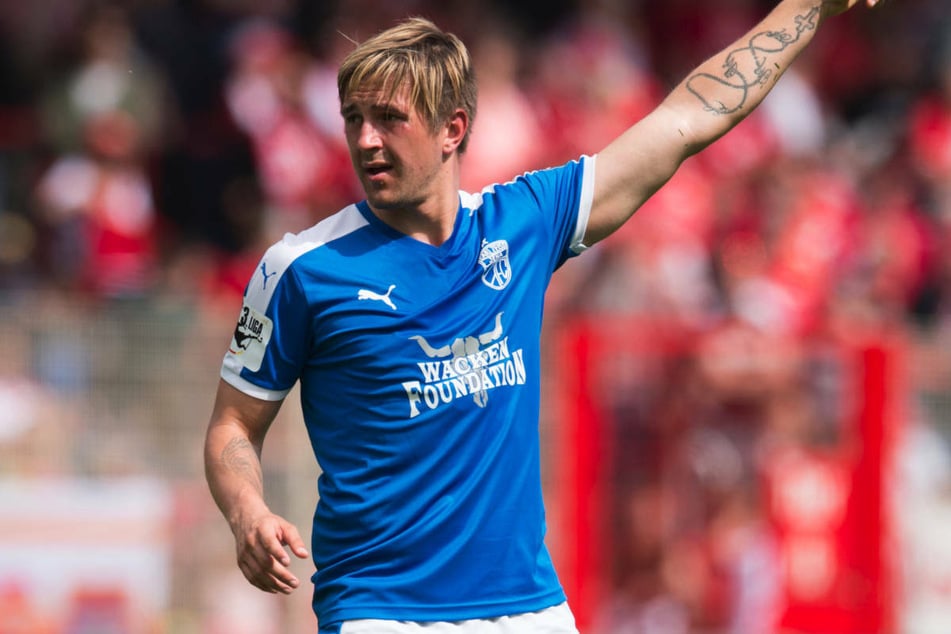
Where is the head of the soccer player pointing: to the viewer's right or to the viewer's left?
to the viewer's left

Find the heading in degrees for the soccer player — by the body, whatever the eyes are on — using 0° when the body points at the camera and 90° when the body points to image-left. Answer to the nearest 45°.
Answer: approximately 0°

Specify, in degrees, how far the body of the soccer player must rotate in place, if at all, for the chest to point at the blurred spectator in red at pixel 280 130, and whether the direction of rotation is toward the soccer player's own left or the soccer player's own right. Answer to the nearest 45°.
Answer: approximately 180°

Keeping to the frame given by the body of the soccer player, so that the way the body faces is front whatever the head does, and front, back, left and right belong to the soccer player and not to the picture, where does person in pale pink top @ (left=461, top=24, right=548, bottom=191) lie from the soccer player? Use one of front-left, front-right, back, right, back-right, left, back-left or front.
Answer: back

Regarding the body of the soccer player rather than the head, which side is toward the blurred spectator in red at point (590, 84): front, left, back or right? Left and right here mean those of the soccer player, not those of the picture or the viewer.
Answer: back

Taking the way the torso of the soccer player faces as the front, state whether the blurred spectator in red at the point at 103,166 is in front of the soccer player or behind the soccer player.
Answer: behind
